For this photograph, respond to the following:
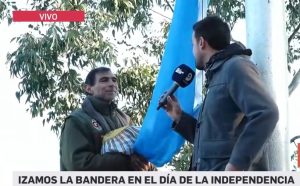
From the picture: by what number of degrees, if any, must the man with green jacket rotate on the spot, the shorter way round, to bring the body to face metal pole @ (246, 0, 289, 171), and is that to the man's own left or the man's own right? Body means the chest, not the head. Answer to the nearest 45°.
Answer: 0° — they already face it

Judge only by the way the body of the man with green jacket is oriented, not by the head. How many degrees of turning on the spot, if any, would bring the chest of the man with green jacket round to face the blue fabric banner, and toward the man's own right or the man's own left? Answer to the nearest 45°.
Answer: approximately 45° to the man's own left

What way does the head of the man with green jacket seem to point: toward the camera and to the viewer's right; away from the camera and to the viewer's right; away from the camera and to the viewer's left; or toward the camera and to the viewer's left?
toward the camera and to the viewer's right

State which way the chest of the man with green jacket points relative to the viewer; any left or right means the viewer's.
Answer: facing the viewer and to the right of the viewer
